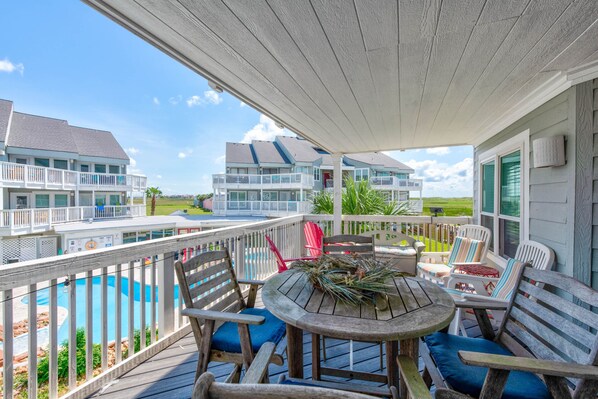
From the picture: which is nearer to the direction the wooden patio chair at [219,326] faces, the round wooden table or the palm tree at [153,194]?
the round wooden table

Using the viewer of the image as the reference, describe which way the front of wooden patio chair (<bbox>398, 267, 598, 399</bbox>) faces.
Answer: facing the viewer and to the left of the viewer

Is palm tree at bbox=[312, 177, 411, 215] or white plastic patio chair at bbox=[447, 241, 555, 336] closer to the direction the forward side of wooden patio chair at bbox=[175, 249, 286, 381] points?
the white plastic patio chair

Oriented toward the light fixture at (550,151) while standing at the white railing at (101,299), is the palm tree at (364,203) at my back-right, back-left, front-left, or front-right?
front-left

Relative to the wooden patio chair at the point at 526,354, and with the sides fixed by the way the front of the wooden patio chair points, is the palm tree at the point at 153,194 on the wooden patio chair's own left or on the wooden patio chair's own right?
on the wooden patio chair's own right

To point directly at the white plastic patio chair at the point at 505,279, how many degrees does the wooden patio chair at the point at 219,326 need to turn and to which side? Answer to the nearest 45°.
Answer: approximately 45° to its left

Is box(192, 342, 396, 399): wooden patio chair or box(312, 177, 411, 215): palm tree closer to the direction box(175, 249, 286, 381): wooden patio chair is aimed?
the wooden patio chair

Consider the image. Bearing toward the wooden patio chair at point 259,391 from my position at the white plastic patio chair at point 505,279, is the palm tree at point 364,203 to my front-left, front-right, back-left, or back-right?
back-right

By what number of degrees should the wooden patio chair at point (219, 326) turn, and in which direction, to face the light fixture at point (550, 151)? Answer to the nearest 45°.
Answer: approximately 45° to its left

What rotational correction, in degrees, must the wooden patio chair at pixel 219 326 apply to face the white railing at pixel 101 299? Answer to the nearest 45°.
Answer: approximately 180°

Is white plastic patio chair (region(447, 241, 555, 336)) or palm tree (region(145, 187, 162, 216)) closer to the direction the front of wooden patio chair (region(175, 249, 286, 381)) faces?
the white plastic patio chair

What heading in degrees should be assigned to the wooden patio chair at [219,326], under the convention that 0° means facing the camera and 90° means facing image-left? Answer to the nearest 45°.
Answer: approximately 315°

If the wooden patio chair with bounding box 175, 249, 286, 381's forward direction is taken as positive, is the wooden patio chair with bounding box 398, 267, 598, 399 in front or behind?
in front

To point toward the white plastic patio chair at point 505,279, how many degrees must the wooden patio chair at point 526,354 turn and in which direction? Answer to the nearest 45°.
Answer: approximately 135° to its right

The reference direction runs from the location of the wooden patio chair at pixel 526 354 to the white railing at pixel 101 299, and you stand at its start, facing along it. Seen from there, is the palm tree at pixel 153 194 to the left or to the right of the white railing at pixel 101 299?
right

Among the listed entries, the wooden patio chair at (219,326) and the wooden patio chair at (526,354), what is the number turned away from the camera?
0

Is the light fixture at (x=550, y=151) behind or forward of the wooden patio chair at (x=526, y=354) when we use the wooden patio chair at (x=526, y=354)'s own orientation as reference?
behind

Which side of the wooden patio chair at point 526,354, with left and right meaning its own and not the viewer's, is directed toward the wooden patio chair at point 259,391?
front

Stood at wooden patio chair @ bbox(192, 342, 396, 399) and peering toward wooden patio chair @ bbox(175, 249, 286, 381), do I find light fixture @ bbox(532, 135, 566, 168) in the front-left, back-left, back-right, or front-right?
front-right

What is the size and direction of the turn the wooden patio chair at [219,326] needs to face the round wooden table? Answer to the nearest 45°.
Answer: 0° — it already faces it

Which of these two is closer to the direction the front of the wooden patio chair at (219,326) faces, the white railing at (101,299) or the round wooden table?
the round wooden table
